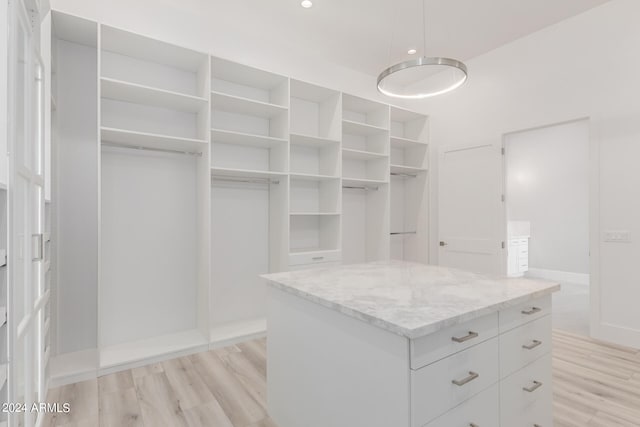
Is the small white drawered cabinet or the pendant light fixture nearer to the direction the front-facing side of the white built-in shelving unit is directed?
the pendant light fixture

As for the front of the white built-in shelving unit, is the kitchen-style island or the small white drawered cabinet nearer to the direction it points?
the kitchen-style island

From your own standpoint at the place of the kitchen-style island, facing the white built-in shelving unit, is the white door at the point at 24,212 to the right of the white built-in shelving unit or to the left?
left

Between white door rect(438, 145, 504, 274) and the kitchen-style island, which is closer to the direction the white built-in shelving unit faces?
the kitchen-style island

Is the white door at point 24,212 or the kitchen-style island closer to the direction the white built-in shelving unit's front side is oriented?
the kitchen-style island

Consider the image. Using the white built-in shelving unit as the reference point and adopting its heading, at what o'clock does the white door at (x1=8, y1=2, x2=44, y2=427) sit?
The white door is roughly at 2 o'clock from the white built-in shelving unit.

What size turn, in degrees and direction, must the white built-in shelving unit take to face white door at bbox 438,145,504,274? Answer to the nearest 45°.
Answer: approximately 45° to its left

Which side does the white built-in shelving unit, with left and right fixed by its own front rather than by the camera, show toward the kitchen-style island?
front

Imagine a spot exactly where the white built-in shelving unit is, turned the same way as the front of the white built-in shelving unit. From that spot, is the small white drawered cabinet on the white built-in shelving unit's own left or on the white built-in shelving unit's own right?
on the white built-in shelving unit's own left

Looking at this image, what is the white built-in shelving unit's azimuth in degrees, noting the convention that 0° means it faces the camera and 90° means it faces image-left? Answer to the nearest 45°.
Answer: approximately 315°

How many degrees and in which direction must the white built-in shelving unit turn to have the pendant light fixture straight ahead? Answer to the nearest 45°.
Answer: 0° — it already faces it
